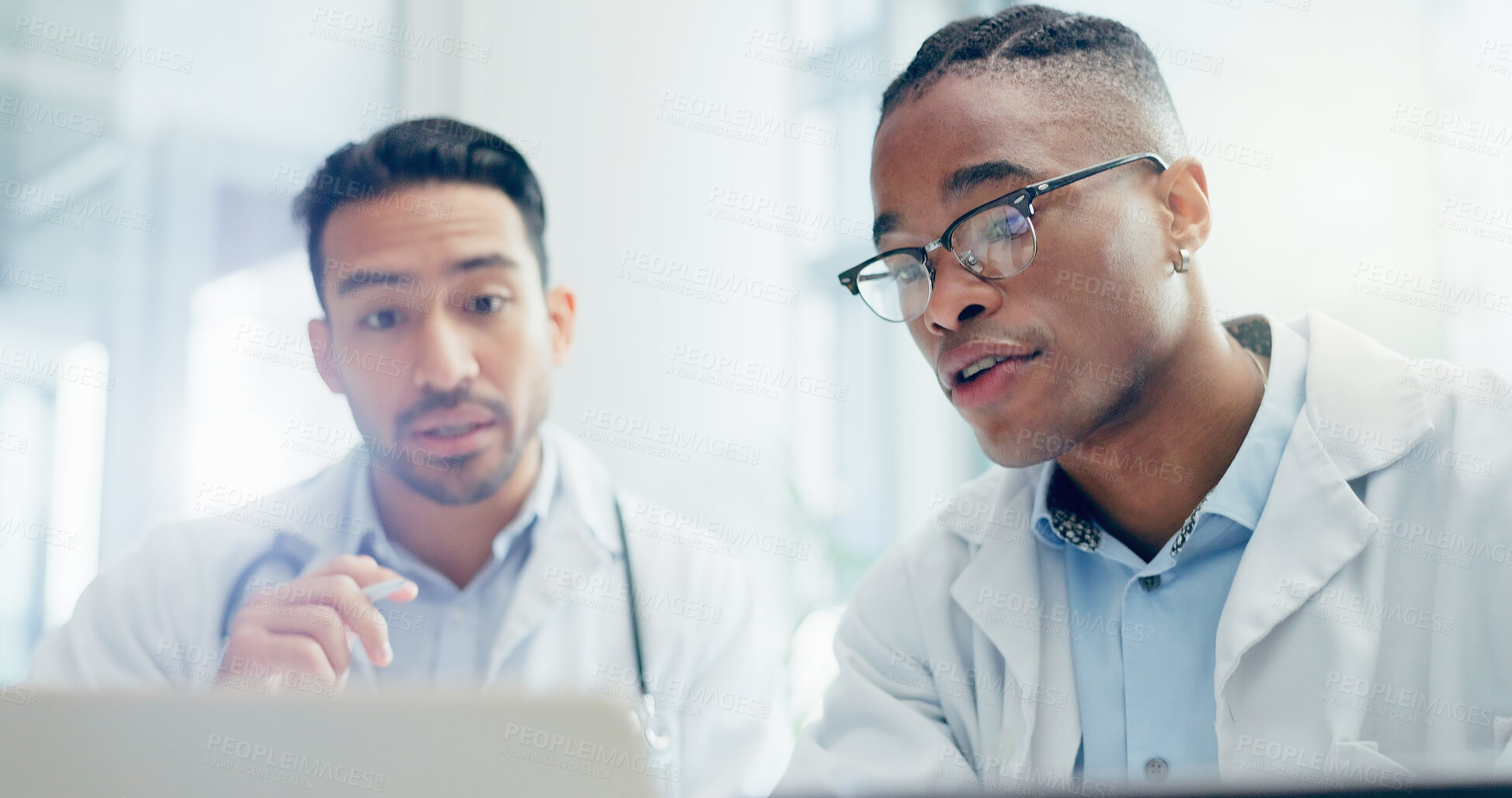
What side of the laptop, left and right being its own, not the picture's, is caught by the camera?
back

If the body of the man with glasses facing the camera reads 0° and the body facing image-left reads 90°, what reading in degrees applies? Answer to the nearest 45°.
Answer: approximately 45°

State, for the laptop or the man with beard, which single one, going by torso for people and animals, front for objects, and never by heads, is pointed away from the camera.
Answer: the laptop

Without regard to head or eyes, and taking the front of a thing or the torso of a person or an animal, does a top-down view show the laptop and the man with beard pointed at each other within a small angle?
yes

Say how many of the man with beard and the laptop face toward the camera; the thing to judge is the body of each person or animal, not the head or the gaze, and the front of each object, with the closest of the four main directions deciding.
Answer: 1

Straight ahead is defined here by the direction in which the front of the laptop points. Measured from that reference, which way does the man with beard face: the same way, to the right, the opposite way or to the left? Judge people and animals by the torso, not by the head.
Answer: the opposite way

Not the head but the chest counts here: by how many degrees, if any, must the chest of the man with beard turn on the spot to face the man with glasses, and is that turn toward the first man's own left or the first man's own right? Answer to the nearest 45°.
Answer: approximately 45° to the first man's own left
